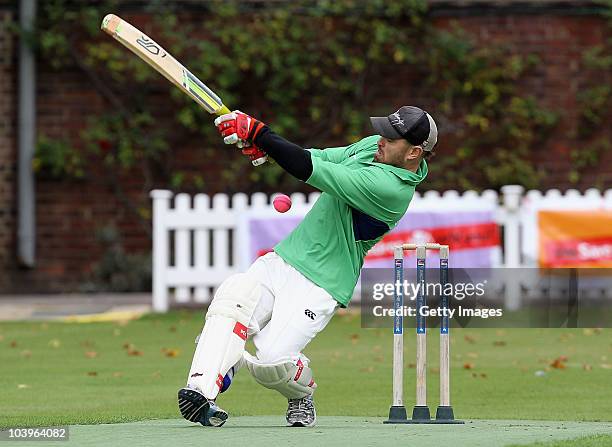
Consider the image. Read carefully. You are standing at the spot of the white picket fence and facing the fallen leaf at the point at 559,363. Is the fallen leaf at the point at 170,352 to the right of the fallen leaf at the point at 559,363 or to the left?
right

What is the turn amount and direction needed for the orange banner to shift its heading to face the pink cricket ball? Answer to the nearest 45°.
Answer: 0° — it already faces it

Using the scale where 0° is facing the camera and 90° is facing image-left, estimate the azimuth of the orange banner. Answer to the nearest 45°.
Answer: approximately 0°

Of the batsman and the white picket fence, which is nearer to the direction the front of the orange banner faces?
the batsman

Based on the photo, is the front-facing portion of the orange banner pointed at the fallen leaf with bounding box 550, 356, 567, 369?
yes

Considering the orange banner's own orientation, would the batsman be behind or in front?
in front

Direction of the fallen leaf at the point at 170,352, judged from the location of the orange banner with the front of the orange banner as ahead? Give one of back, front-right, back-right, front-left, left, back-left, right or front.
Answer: front-right
